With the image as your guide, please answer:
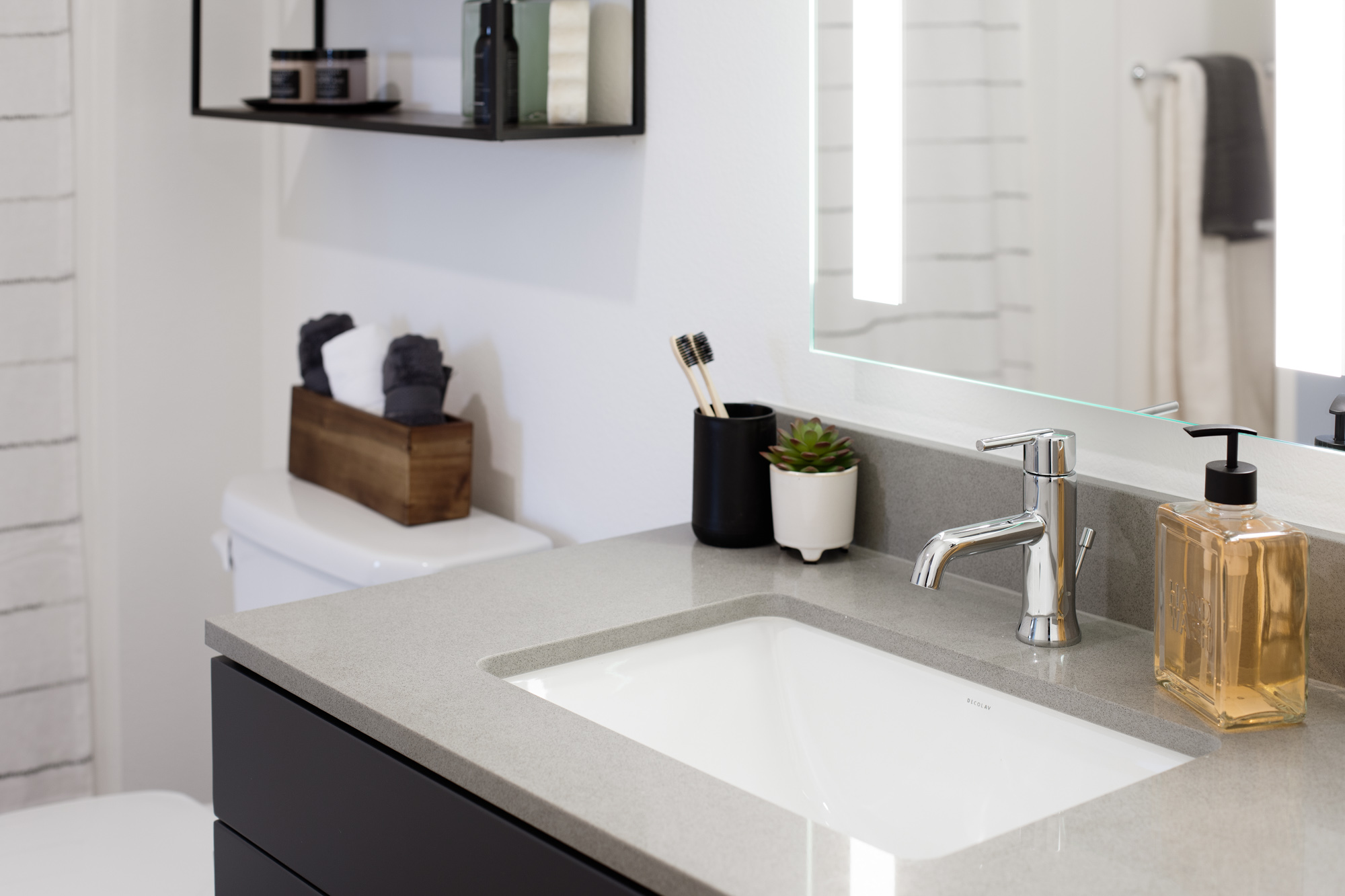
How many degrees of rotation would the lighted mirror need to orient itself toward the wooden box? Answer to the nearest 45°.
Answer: approximately 90° to its right

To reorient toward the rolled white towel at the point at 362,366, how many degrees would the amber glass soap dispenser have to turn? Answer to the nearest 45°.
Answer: approximately 90° to its right

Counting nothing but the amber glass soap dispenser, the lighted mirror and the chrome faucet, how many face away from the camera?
0

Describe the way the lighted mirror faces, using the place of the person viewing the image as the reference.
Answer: facing the viewer and to the left of the viewer

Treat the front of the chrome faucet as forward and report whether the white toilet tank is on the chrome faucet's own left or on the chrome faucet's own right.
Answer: on the chrome faucet's own right

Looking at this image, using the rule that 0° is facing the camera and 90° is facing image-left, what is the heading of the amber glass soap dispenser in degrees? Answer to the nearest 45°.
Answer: approximately 45°
